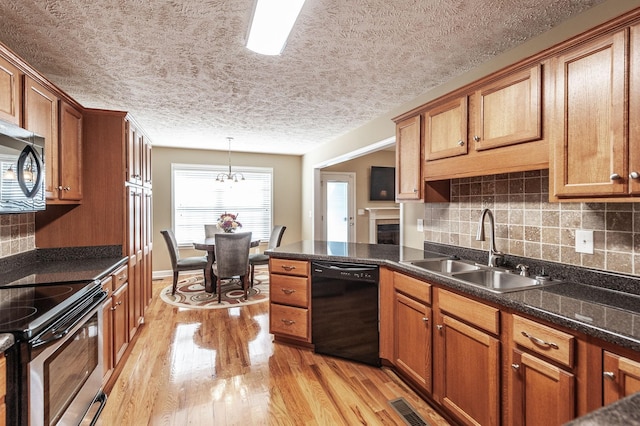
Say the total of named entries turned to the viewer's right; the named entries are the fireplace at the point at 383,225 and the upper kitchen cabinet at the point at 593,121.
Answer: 0

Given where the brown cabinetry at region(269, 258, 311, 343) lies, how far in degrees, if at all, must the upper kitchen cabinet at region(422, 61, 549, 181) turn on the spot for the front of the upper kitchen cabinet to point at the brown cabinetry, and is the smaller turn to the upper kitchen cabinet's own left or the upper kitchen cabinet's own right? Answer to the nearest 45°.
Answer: approximately 45° to the upper kitchen cabinet's own right

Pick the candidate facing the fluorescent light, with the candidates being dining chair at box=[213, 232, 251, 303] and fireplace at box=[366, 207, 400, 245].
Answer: the fireplace

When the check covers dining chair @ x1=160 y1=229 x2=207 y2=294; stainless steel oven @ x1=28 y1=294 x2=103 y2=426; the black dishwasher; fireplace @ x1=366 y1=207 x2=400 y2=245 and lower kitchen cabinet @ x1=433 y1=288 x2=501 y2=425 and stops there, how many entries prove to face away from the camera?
0

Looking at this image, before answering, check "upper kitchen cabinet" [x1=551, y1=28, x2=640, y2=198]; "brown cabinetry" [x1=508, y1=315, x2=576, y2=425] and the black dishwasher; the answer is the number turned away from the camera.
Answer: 0

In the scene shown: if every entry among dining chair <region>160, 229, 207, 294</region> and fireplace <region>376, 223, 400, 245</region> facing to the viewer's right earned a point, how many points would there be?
1

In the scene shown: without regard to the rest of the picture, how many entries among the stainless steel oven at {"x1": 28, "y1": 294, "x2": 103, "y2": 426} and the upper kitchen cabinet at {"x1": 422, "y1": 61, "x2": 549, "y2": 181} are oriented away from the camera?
0

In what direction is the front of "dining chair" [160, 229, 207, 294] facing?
to the viewer's right

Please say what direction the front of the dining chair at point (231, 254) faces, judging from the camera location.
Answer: facing away from the viewer

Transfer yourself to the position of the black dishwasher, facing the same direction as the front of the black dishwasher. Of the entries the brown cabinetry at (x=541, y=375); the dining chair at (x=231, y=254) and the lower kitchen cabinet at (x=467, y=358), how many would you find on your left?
2

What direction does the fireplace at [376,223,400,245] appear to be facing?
toward the camera

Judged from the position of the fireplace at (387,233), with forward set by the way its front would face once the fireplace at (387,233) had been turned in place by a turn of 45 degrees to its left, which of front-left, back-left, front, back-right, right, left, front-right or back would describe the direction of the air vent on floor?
front-right

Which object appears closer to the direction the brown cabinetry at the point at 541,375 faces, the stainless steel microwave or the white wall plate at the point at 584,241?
the stainless steel microwave

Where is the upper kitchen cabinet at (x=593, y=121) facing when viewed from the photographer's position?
facing the viewer and to the left of the viewer

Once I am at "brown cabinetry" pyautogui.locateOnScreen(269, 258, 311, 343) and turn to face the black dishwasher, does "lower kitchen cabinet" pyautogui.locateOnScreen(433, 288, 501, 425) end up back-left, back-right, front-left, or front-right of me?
front-right
